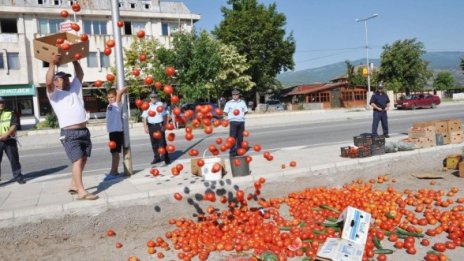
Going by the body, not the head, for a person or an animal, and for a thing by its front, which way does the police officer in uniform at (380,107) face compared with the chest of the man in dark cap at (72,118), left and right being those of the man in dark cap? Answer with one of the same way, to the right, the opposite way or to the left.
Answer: to the right

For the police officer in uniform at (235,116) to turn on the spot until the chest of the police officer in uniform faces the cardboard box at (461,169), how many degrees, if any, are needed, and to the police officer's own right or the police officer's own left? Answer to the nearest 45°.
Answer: approximately 45° to the police officer's own left

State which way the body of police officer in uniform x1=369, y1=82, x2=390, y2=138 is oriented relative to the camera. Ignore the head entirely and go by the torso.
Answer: toward the camera

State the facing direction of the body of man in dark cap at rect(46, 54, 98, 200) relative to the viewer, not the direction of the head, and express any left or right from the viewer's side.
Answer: facing the viewer and to the right of the viewer

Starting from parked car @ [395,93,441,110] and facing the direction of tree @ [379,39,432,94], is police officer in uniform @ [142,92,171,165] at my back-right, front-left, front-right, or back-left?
back-left

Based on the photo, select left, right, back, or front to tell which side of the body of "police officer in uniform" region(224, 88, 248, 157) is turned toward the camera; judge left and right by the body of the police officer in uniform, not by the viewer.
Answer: front

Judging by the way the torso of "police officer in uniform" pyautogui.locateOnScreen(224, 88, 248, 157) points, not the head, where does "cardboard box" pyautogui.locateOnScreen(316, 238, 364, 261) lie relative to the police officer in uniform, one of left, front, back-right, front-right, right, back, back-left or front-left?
front

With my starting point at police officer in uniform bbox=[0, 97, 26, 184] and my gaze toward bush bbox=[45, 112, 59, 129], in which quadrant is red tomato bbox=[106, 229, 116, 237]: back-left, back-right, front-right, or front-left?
back-right

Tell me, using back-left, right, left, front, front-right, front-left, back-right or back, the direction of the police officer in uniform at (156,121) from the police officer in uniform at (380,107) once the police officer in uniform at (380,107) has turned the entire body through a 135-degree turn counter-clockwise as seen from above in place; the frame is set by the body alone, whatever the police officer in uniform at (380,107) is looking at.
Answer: back

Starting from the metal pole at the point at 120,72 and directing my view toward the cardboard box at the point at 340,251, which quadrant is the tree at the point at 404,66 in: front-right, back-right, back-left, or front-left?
back-left

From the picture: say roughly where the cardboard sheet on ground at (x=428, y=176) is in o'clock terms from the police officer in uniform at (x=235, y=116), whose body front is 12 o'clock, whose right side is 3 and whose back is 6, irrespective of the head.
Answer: The cardboard sheet on ground is roughly at 10 o'clock from the police officer in uniform.
